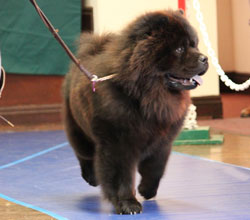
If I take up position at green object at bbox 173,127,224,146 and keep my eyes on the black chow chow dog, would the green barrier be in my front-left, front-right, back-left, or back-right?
back-right

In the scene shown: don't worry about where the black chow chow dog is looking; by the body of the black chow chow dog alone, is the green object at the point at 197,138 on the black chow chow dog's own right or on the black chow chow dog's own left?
on the black chow chow dog's own left

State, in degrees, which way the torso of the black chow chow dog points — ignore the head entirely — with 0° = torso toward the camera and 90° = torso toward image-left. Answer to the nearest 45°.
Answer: approximately 315°

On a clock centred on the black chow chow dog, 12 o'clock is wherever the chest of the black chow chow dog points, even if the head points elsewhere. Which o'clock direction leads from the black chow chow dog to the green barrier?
The green barrier is roughly at 7 o'clock from the black chow chow dog.

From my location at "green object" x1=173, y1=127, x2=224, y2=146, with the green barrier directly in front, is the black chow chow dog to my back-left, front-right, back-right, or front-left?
back-left
